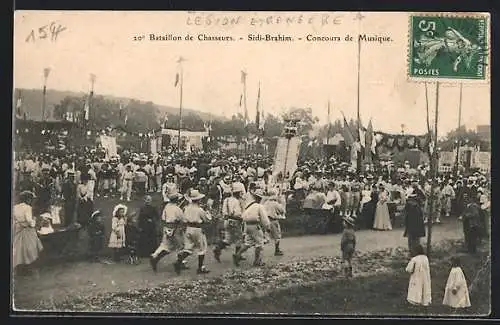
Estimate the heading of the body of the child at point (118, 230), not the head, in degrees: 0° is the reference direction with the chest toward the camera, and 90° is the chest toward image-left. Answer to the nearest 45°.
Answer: approximately 315°

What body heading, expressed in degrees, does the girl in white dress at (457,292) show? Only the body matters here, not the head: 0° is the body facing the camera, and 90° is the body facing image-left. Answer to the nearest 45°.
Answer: approximately 180°
